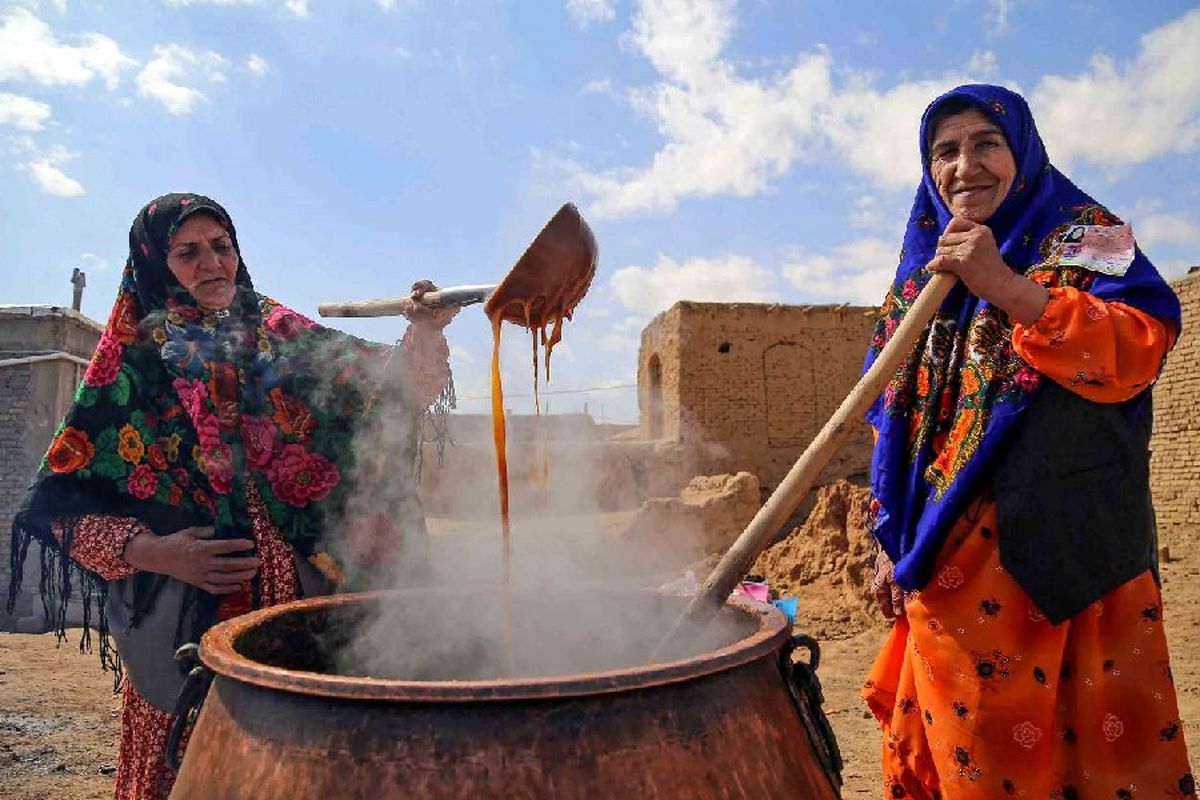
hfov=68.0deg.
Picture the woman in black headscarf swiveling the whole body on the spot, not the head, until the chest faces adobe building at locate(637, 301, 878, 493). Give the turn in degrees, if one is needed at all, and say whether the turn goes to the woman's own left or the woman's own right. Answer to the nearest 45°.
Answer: approximately 90° to the woman's own left

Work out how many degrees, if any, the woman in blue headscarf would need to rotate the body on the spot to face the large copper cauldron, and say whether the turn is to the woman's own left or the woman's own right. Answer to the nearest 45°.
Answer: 0° — they already face it

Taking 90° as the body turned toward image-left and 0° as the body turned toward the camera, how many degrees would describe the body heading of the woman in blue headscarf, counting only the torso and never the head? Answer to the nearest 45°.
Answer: approximately 45°

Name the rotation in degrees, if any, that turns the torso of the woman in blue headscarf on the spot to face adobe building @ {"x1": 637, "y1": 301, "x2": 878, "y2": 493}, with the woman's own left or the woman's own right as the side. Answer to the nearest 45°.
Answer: approximately 135° to the woman's own right

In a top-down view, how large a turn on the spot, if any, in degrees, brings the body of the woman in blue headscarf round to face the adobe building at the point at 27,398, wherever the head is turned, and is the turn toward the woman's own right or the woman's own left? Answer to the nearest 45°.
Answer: approximately 45° to the woman's own right

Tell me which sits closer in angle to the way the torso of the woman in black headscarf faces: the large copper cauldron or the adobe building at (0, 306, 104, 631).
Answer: the large copper cauldron
